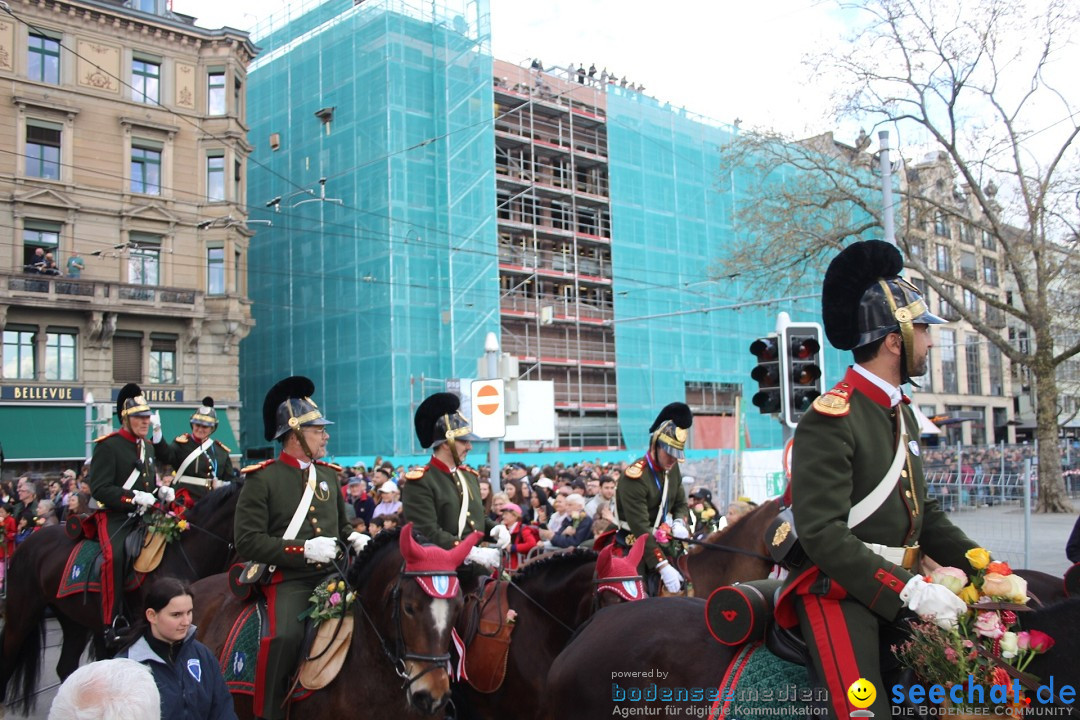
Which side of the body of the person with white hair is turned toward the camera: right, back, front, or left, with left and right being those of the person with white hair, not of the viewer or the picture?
back

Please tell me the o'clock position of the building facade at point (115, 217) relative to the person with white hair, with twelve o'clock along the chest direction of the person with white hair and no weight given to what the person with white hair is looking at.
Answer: The building facade is roughly at 12 o'clock from the person with white hair.

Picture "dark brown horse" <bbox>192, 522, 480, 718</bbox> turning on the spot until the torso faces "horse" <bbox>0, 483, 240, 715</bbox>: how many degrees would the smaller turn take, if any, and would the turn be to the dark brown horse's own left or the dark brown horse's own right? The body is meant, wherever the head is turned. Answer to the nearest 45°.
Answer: approximately 180°

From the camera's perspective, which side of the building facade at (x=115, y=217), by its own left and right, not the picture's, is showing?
front

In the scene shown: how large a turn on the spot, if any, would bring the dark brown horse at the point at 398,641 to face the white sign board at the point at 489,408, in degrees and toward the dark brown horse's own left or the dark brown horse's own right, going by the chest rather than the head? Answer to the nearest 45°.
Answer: approximately 135° to the dark brown horse's own left

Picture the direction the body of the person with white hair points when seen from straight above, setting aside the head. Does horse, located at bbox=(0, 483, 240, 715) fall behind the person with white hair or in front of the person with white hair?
in front

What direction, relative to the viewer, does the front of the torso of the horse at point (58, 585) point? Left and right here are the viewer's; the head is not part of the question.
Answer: facing to the right of the viewer

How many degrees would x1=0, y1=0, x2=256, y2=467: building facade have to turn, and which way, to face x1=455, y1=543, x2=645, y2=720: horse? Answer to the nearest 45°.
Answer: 0° — it already faces it

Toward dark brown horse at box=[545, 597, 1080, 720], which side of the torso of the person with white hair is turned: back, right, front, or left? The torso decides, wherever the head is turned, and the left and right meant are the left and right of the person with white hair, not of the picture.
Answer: right
